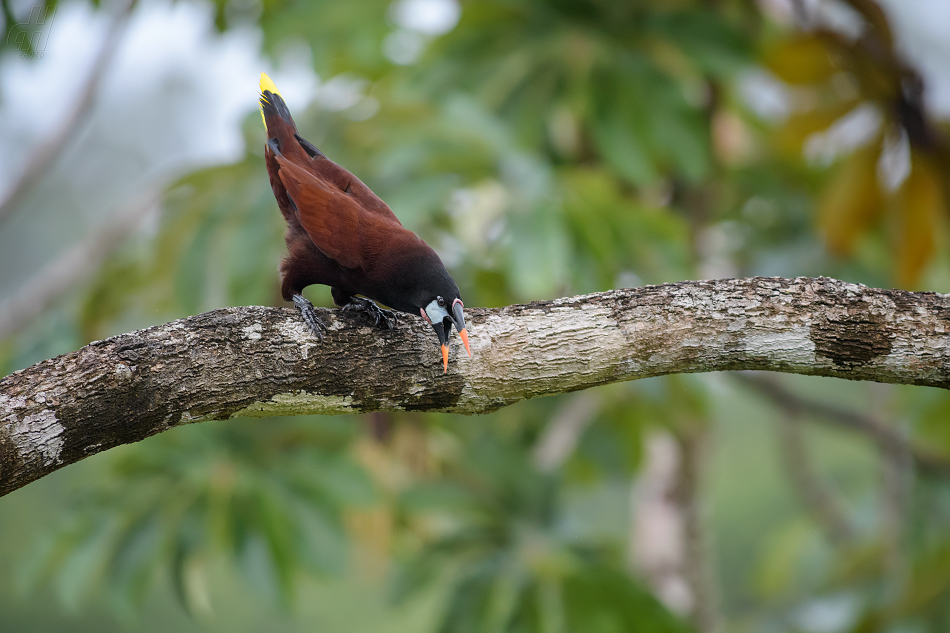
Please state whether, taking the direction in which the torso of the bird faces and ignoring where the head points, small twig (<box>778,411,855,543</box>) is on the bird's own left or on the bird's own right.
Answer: on the bird's own left

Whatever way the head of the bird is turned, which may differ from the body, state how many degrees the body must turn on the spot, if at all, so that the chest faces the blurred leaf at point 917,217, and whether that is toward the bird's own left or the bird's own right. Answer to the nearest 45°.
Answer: approximately 90° to the bird's own left

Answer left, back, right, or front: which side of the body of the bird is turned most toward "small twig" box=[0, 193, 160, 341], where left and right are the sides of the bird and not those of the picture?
back

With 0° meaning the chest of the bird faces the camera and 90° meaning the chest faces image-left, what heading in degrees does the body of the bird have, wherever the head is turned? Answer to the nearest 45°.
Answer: approximately 315°

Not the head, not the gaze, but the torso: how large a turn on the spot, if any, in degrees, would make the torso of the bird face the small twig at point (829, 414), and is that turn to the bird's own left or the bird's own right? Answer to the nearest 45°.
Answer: approximately 90° to the bird's own left

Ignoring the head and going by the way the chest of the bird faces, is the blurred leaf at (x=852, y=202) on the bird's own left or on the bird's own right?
on the bird's own left

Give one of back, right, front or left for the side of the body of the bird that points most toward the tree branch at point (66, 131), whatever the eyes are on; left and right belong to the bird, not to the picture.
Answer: back

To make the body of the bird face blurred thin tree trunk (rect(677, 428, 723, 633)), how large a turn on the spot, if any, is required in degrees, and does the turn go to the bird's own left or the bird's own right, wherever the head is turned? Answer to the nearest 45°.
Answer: approximately 90° to the bird's own left

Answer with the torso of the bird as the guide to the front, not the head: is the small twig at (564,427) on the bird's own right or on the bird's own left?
on the bird's own left
